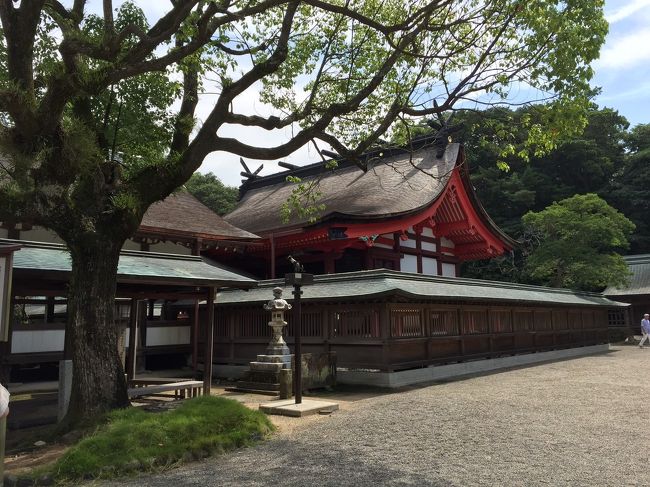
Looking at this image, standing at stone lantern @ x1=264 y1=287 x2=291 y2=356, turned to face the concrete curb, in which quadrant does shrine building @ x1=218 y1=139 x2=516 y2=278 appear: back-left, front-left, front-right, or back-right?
front-left

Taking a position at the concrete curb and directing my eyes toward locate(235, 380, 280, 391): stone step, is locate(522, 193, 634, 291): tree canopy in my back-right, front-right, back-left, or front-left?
back-right

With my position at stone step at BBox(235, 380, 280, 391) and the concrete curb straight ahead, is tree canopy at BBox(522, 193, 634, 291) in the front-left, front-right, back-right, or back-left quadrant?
front-left

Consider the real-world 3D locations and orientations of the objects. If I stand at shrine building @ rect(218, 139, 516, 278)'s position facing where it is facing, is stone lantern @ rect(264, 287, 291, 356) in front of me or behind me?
in front

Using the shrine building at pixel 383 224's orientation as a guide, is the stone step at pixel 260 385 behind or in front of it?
in front

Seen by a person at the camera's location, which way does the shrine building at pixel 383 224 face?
facing the viewer and to the left of the viewer

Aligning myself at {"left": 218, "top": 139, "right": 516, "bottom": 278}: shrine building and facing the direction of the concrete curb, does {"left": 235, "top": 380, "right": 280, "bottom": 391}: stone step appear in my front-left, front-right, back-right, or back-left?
front-right
